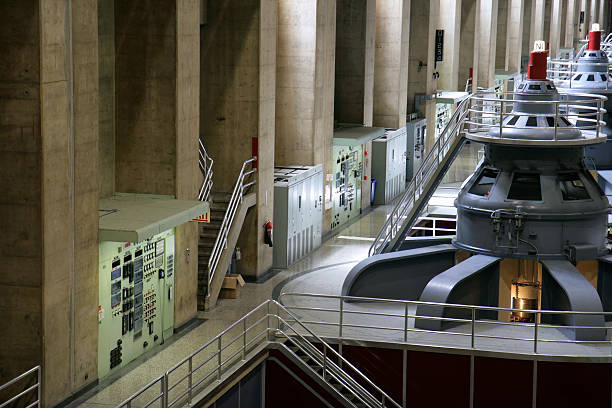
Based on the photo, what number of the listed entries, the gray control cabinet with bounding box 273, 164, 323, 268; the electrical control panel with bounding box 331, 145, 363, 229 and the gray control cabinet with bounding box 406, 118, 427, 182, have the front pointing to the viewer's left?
0

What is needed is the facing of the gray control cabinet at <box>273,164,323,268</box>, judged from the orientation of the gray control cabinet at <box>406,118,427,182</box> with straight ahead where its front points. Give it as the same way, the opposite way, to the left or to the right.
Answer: the same way

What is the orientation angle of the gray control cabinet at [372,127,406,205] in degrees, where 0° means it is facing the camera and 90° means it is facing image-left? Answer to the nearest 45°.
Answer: approximately 315°

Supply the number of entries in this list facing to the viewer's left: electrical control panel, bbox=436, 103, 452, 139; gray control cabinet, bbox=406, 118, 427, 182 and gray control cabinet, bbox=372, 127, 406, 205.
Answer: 0

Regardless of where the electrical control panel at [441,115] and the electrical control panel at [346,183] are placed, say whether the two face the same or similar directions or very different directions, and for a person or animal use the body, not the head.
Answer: same or similar directions

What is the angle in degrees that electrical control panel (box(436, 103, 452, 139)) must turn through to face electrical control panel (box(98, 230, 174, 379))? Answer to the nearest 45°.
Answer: approximately 45° to its right

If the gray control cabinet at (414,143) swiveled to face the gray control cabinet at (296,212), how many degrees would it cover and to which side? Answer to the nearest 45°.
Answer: approximately 45° to its right

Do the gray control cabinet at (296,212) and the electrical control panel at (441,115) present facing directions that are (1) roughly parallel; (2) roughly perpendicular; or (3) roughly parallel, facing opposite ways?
roughly parallel

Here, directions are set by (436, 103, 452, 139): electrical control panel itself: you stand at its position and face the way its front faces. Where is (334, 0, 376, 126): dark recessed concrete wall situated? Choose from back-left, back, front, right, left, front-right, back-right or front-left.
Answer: front-right

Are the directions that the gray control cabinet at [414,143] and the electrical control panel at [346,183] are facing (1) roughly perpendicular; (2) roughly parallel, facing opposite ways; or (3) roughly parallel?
roughly parallel

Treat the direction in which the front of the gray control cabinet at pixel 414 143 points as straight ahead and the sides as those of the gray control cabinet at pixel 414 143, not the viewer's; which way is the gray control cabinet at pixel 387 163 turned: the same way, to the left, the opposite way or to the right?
the same way

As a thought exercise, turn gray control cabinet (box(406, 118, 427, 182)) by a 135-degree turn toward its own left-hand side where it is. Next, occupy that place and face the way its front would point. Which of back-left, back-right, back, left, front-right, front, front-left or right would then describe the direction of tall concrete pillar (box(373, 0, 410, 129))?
back

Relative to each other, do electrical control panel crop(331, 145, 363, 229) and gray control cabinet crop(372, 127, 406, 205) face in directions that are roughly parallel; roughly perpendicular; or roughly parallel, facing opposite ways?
roughly parallel

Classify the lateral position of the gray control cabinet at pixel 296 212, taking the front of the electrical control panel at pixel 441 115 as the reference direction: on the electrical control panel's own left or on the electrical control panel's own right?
on the electrical control panel's own right

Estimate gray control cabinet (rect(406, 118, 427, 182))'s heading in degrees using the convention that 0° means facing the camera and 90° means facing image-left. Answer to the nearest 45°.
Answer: approximately 315°

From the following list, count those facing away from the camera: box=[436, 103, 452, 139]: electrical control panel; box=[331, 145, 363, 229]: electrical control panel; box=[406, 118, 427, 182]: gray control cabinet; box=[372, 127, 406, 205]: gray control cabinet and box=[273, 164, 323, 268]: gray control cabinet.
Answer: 0

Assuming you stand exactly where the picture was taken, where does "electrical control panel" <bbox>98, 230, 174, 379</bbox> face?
facing the viewer and to the right of the viewer
